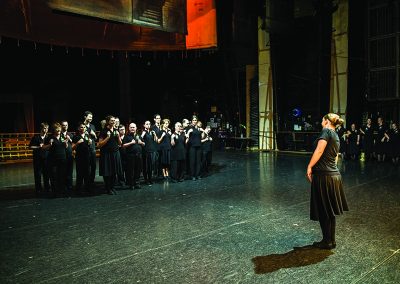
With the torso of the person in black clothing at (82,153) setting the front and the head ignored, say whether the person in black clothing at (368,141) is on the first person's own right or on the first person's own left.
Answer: on the first person's own left

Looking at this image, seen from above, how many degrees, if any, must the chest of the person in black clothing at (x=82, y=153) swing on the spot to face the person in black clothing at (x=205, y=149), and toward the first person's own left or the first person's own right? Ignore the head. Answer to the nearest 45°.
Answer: approximately 90° to the first person's own left

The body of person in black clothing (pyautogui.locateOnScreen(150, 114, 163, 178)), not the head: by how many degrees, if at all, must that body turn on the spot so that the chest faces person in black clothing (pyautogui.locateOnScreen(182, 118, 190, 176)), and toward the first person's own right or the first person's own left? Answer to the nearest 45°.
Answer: approximately 45° to the first person's own left

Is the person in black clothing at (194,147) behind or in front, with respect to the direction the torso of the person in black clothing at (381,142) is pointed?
in front

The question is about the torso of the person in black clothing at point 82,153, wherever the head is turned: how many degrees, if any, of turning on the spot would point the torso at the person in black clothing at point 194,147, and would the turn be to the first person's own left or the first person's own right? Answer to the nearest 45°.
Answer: approximately 45° to the first person's own left

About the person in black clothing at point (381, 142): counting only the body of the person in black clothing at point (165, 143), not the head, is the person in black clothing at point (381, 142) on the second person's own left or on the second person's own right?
on the second person's own left

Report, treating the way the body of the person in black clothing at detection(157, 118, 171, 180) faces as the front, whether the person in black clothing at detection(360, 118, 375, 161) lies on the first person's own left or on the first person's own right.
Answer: on the first person's own left

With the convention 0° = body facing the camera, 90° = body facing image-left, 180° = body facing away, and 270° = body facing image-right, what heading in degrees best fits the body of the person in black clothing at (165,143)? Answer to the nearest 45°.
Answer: approximately 315°

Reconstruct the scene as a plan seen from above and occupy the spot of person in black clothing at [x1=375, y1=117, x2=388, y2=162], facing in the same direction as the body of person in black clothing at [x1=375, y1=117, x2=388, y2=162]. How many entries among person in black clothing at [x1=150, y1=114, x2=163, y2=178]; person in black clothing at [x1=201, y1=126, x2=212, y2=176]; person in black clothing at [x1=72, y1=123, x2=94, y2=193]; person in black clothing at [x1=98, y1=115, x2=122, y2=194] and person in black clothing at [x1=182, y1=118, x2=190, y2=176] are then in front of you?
5

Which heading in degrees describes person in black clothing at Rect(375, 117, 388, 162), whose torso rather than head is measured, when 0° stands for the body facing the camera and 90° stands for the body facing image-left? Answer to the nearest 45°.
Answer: approximately 45°

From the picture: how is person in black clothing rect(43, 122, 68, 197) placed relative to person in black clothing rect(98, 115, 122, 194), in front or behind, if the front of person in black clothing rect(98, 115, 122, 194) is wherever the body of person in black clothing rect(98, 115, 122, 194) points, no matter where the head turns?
behind

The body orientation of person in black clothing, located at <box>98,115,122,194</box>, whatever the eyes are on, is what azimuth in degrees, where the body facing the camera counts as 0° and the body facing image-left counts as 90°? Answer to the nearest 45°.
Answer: approximately 315°

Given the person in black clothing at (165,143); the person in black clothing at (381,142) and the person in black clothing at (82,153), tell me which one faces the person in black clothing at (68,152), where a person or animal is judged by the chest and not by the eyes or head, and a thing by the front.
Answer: the person in black clothing at (381,142)
